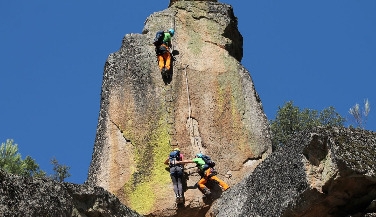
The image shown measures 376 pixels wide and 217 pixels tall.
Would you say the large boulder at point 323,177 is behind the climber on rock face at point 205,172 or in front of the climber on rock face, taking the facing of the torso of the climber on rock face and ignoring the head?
behind

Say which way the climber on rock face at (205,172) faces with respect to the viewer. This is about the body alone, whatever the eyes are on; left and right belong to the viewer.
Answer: facing away from the viewer and to the left of the viewer

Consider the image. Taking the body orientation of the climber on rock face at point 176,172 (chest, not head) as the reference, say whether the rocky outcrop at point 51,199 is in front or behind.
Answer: behind

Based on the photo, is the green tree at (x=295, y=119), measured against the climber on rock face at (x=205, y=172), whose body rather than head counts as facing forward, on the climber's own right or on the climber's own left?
on the climber's own right

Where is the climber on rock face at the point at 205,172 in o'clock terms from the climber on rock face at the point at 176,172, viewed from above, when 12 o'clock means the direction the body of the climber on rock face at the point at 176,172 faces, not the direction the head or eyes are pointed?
the climber on rock face at the point at 205,172 is roughly at 3 o'clock from the climber on rock face at the point at 176,172.

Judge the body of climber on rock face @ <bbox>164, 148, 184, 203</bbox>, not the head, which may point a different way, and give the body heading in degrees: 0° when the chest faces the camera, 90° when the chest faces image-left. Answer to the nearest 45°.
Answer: approximately 180°

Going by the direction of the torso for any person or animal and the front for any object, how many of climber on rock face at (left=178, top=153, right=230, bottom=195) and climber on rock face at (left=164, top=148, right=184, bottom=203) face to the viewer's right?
0
